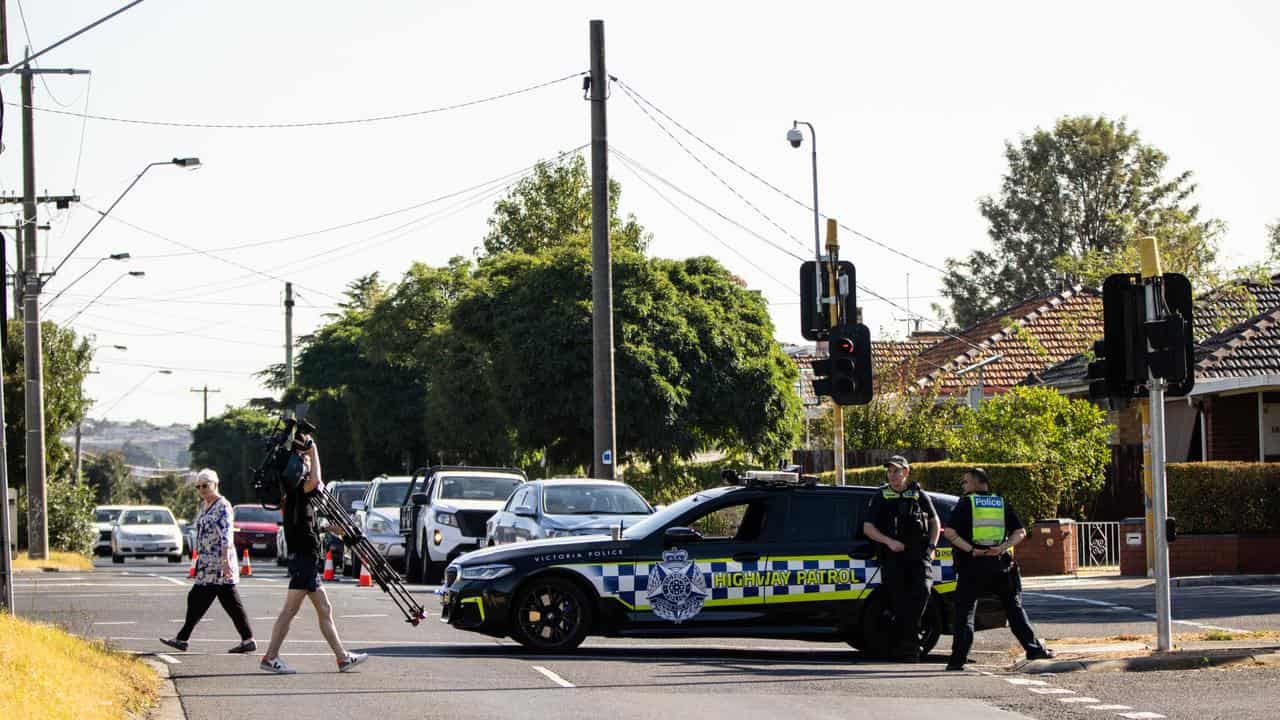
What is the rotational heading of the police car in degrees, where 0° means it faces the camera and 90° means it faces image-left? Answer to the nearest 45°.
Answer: approximately 90°

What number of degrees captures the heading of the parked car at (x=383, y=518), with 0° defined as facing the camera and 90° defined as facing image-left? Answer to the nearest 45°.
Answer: approximately 315°

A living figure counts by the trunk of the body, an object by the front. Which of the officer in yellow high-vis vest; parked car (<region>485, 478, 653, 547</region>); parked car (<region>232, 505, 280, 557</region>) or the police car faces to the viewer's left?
the police car

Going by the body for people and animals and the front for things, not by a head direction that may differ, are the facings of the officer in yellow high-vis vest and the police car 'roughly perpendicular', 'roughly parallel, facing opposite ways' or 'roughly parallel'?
roughly perpendicular
